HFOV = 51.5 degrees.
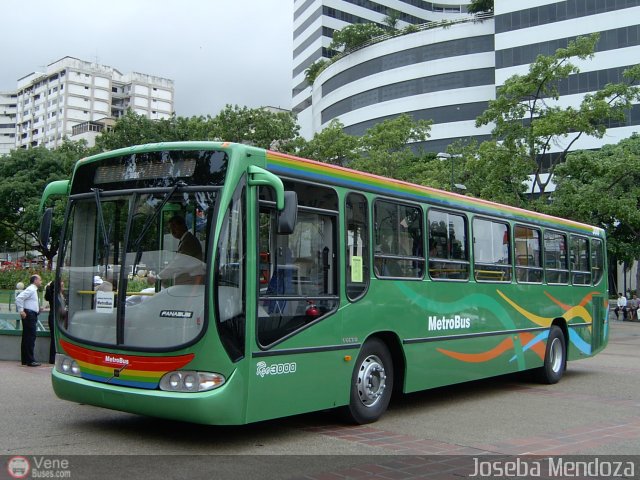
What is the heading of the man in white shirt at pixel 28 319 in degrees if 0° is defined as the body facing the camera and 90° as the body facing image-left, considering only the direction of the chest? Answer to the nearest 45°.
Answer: approximately 270°

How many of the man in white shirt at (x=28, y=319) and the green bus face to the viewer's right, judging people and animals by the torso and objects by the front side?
1

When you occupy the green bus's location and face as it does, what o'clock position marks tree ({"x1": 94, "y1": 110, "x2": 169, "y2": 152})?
The tree is roughly at 4 o'clock from the green bus.

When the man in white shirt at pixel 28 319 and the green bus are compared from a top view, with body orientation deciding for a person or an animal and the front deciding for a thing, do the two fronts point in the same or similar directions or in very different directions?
very different directions

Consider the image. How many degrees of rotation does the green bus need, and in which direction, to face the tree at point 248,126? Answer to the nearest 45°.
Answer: approximately 135° to its right

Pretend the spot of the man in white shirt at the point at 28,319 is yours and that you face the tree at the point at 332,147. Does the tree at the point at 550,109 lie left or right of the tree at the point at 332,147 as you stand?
right

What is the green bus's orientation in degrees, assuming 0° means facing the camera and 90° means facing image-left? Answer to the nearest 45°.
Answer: approximately 45°

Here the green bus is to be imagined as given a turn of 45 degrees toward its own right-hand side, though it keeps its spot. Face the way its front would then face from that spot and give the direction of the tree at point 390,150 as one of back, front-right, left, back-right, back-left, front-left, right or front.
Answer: right

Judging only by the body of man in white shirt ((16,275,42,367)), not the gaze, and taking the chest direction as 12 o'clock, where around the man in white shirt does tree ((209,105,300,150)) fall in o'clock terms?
The tree is roughly at 10 o'clock from the man in white shirt.
